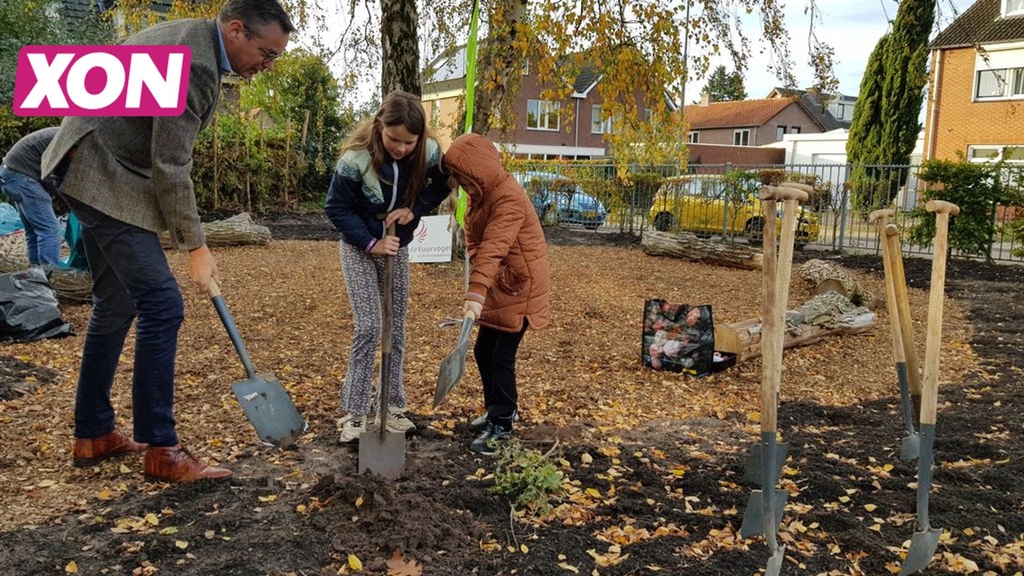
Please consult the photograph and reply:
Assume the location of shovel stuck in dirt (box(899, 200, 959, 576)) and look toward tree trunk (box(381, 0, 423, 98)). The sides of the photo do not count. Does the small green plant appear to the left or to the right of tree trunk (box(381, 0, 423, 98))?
left

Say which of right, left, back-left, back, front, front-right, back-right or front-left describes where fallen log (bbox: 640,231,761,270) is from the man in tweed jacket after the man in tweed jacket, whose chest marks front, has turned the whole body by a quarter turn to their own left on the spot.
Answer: front-right

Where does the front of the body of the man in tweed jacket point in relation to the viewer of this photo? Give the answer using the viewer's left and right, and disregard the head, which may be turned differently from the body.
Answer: facing to the right of the viewer

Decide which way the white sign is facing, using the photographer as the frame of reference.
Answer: facing the viewer

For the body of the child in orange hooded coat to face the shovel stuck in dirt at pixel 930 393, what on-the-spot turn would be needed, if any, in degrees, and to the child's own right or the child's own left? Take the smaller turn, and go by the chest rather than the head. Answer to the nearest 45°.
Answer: approximately 135° to the child's own left

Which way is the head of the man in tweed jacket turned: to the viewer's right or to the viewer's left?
to the viewer's right

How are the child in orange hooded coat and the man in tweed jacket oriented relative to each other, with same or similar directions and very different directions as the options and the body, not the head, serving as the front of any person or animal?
very different directions

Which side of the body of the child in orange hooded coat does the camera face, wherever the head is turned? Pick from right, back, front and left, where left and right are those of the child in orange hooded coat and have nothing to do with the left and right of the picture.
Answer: left

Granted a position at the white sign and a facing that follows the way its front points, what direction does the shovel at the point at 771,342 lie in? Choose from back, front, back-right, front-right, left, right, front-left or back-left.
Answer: front

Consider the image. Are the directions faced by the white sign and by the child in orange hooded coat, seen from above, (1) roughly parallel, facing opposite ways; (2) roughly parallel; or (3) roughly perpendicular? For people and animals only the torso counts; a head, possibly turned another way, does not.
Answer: roughly perpendicular

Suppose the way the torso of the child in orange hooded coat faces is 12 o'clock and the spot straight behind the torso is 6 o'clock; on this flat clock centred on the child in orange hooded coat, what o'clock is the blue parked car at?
The blue parked car is roughly at 3 o'clock from the child in orange hooded coat.

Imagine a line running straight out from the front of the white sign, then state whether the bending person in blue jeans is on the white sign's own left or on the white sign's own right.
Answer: on the white sign's own right

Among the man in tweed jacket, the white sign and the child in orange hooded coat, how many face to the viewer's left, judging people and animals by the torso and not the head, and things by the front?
1

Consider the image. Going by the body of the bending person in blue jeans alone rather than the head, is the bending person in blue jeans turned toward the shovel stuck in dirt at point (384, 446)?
no

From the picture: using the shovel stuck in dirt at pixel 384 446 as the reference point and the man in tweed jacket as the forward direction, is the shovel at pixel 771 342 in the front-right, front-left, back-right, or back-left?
back-left
